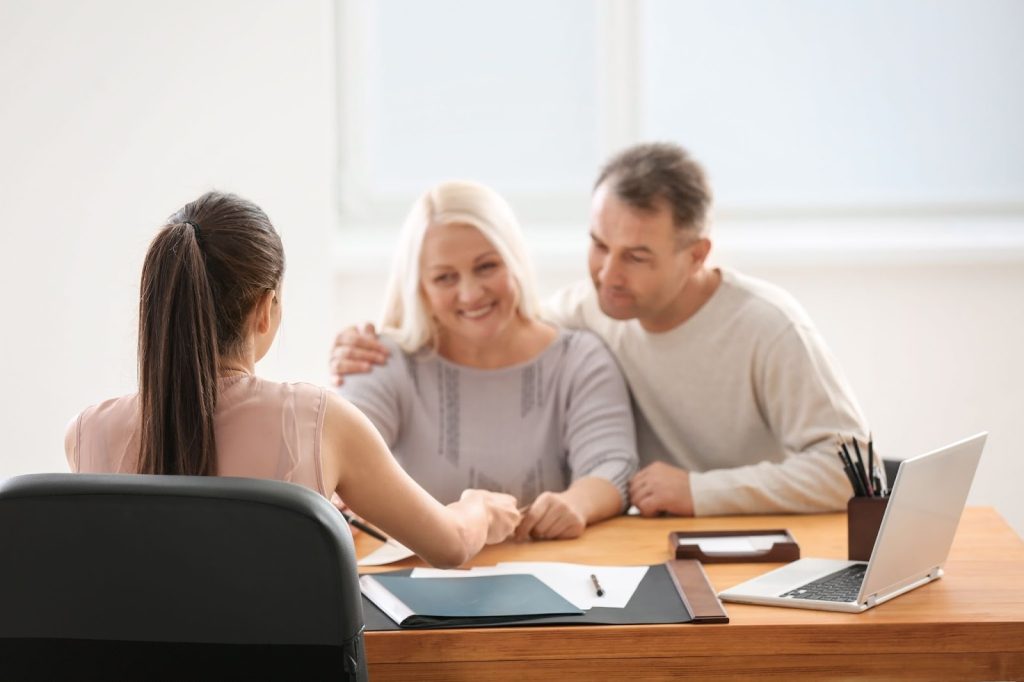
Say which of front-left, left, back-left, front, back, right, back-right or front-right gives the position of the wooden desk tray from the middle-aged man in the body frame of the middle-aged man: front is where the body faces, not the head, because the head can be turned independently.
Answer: front-left

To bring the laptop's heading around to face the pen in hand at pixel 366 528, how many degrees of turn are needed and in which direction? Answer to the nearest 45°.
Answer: approximately 45° to its left

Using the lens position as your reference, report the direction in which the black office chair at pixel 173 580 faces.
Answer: facing away from the viewer

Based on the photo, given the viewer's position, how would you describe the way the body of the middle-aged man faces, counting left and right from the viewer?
facing the viewer and to the left of the viewer

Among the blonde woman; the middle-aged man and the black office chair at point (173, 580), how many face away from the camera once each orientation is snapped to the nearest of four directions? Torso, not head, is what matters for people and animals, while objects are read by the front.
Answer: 1

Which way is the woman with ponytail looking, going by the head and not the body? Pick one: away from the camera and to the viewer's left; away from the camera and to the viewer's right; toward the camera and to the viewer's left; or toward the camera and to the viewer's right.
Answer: away from the camera and to the viewer's right

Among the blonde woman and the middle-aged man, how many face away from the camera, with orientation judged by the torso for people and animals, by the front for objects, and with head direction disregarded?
0

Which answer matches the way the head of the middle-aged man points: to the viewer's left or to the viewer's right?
to the viewer's left

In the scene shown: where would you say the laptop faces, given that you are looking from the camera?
facing away from the viewer and to the left of the viewer

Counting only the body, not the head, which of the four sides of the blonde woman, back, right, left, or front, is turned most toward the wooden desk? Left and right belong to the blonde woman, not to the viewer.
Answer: front

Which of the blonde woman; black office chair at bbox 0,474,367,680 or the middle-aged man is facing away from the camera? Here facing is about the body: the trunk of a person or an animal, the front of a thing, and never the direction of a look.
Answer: the black office chair

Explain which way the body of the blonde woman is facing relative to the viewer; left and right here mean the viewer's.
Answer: facing the viewer

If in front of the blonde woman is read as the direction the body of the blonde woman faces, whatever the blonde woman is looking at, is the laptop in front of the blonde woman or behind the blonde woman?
in front

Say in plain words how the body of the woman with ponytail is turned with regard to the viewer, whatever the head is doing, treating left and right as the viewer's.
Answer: facing away from the viewer and to the right of the viewer

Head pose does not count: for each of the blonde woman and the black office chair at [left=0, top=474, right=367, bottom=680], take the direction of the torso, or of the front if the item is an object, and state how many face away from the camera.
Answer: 1
